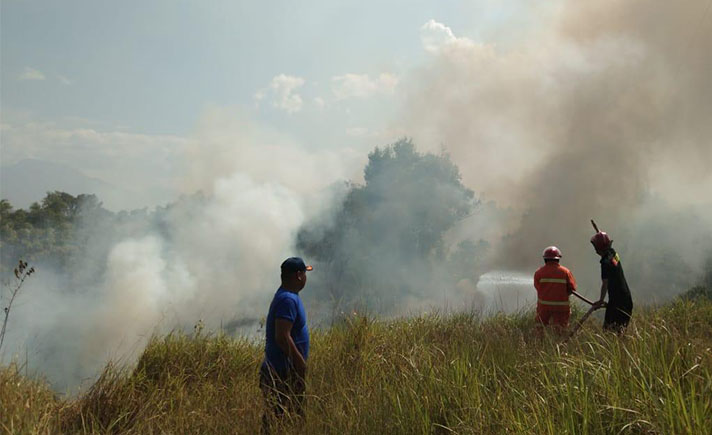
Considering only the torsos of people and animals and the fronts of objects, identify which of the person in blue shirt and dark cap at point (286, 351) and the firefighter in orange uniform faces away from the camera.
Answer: the firefighter in orange uniform

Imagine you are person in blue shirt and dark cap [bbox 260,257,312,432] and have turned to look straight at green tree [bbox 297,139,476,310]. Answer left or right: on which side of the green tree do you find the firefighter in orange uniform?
right

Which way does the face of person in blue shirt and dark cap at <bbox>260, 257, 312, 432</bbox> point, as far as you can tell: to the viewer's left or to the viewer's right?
to the viewer's right

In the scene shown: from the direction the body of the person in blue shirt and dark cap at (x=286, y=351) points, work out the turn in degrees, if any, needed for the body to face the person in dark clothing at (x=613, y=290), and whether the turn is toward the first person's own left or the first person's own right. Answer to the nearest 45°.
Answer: approximately 45° to the first person's own left

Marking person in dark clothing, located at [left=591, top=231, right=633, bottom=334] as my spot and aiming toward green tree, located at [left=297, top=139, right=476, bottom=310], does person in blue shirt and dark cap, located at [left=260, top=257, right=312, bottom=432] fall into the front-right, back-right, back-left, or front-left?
back-left

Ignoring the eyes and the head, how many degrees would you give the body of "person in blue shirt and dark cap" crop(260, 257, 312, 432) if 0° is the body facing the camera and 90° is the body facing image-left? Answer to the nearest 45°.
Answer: approximately 270°

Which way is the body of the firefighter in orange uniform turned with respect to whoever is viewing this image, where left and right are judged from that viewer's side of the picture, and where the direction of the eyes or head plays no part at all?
facing away from the viewer

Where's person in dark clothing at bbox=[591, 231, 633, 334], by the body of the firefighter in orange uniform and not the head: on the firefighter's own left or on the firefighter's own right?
on the firefighter's own right

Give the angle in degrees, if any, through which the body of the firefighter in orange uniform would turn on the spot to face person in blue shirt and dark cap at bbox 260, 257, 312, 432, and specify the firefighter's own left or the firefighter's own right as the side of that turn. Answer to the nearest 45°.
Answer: approximately 135° to the firefighter's own left

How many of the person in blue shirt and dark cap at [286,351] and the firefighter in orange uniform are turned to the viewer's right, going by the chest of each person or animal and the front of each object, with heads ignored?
1
